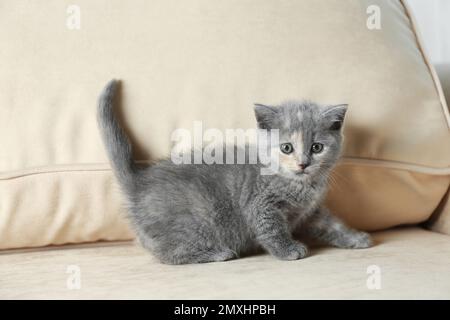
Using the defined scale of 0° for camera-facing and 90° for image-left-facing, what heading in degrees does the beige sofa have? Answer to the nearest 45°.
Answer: approximately 0°

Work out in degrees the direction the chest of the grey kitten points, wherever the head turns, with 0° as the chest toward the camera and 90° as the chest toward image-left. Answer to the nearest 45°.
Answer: approximately 270°
